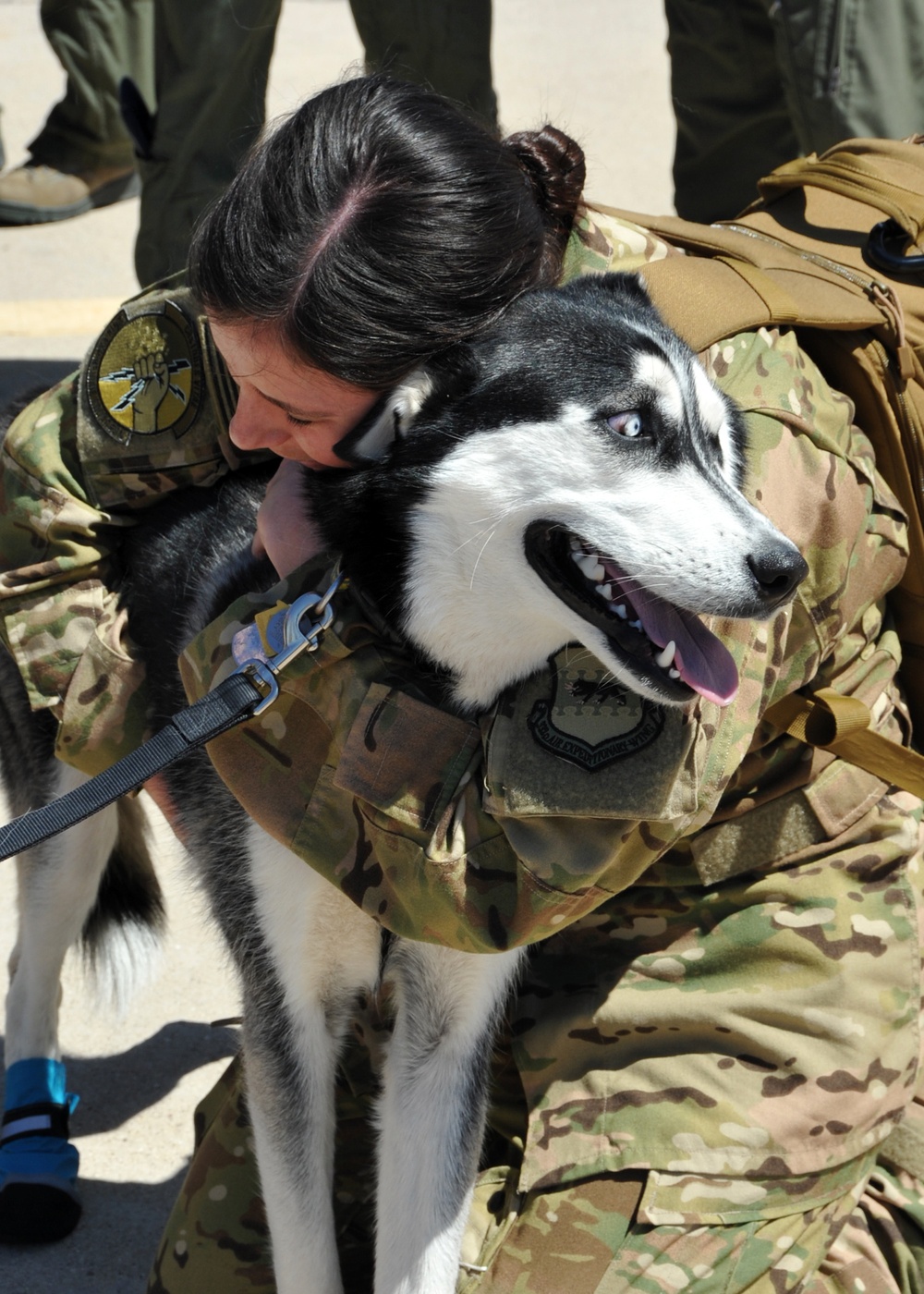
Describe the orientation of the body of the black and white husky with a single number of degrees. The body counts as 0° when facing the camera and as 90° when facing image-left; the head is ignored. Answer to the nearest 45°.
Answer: approximately 315°
